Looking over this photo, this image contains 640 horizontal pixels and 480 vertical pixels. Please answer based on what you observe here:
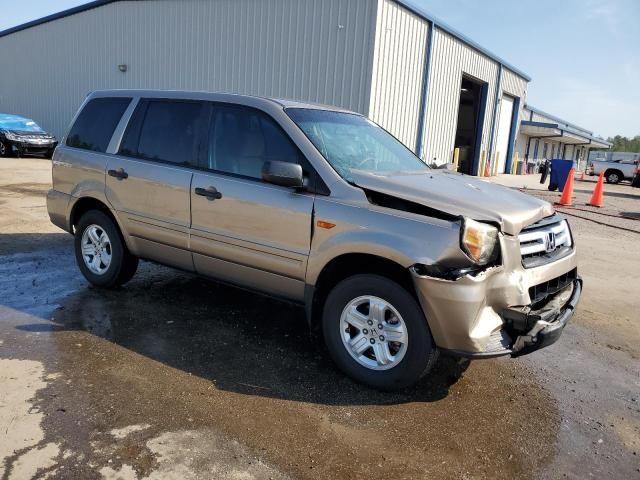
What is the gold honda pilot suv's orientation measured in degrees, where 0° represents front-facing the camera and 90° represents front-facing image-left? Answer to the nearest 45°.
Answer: approximately 315°

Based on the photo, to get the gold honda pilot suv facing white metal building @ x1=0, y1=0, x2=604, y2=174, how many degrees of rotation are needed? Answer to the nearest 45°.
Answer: approximately 135° to its left

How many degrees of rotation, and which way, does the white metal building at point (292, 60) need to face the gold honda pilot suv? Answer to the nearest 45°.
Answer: approximately 45° to its right
